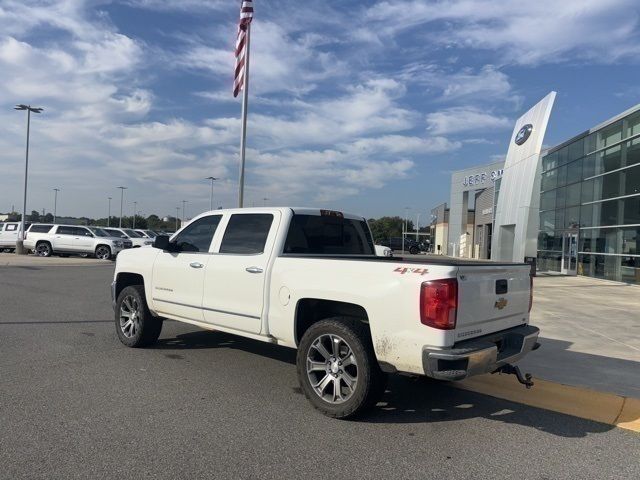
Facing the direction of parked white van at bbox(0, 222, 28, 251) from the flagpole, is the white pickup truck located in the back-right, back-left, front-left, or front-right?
back-left

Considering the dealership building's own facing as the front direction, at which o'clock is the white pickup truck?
The white pickup truck is roughly at 11 o'clock from the dealership building.

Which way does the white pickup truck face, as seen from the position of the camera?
facing away from the viewer and to the left of the viewer

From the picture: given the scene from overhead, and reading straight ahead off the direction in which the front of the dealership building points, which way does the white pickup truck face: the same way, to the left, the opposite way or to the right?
to the right

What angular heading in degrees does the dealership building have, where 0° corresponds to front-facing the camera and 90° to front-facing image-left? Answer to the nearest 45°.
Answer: approximately 45°

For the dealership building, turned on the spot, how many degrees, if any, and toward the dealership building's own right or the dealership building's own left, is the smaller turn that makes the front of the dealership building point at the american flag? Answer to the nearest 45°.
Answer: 0° — it already faces it

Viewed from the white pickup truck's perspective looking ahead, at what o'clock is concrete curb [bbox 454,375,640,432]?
The concrete curb is roughly at 4 o'clock from the white pickup truck.

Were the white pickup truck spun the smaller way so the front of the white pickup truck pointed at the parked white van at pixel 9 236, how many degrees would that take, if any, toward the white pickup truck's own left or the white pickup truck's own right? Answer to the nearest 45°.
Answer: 0° — it already faces it

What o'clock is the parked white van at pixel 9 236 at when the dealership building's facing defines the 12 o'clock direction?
The parked white van is roughly at 1 o'clock from the dealership building.

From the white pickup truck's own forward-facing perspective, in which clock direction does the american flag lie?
The american flag is roughly at 1 o'clock from the white pickup truck.
